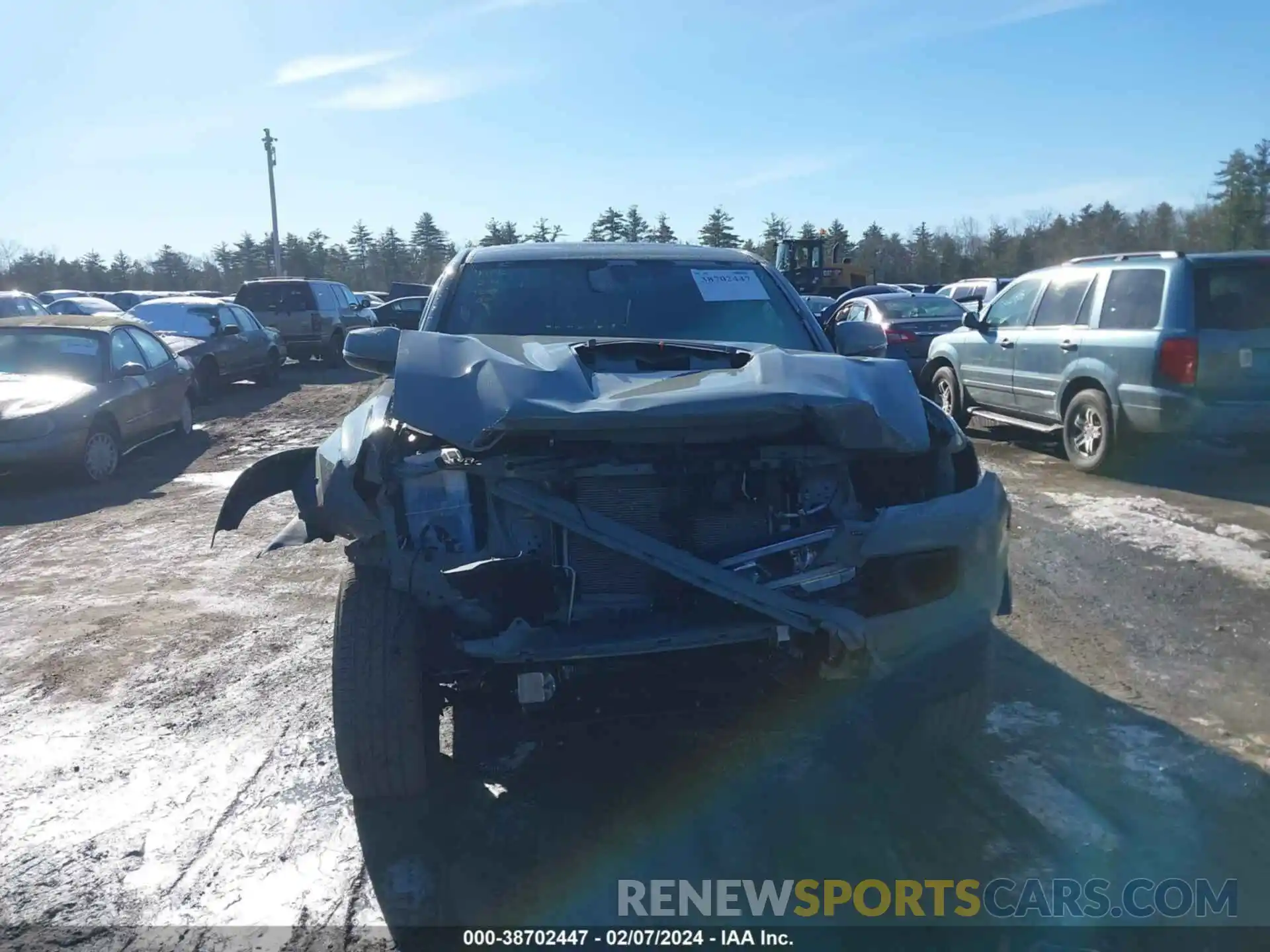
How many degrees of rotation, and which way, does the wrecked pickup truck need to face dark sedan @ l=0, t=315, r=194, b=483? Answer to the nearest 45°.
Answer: approximately 135° to its right

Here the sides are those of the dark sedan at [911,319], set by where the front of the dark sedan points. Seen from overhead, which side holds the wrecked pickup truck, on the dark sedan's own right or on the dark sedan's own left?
on the dark sedan's own left

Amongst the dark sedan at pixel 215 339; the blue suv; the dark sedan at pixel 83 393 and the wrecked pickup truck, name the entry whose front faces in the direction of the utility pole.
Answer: the blue suv

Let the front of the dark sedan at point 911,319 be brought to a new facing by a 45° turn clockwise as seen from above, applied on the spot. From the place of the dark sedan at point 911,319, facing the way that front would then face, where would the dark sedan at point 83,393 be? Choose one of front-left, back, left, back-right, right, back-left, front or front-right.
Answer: back-left

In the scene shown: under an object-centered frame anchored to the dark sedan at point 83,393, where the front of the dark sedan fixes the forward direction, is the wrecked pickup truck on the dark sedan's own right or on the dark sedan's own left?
on the dark sedan's own left

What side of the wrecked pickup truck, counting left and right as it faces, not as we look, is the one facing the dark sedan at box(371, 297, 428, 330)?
back

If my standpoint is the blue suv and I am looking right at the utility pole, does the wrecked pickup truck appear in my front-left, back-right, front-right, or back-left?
back-left

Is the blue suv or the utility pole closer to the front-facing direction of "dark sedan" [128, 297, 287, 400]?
the blue suv

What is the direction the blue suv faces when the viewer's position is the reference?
facing away from the viewer and to the left of the viewer

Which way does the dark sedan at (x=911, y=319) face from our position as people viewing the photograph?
facing away from the viewer and to the left of the viewer
